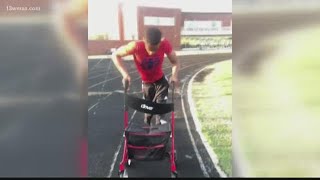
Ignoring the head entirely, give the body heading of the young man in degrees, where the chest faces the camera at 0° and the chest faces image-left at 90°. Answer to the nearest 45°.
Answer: approximately 0°
